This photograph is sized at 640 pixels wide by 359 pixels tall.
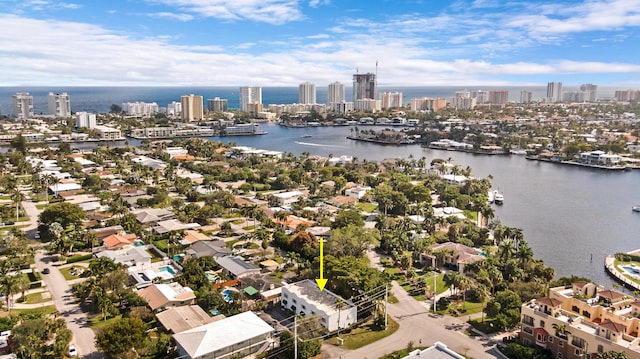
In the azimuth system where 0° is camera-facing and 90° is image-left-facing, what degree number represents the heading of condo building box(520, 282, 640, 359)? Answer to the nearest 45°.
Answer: approximately 45°

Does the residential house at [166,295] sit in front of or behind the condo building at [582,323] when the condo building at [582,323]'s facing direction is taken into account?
in front

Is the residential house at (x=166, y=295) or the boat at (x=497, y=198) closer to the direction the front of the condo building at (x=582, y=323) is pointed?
the residential house

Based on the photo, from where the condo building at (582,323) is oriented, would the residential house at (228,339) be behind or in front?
in front

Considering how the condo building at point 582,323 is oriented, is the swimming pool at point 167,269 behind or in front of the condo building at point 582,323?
in front

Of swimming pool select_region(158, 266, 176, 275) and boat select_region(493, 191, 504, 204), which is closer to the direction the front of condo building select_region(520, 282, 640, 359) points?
the swimming pool
